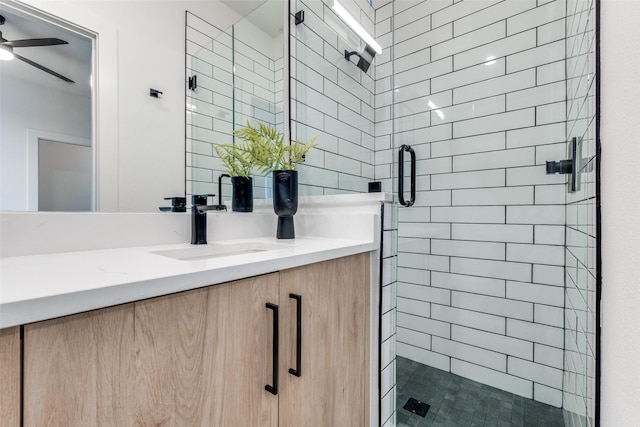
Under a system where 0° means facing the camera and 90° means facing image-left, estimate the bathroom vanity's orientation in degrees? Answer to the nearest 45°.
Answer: approximately 315°

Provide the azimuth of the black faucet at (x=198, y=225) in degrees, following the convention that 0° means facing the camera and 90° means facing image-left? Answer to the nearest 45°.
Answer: approximately 315°
